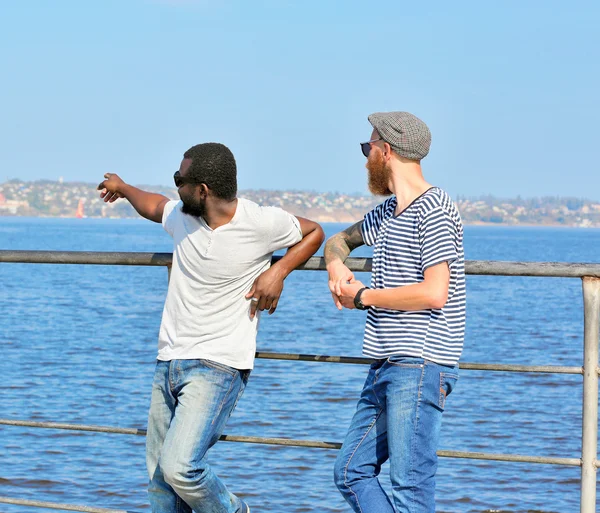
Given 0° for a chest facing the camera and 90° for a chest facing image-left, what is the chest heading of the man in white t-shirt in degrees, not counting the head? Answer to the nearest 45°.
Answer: approximately 45°
